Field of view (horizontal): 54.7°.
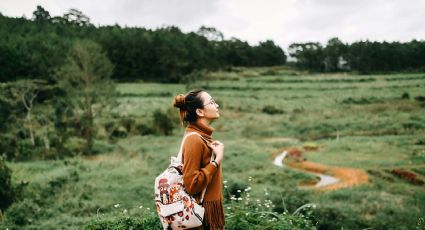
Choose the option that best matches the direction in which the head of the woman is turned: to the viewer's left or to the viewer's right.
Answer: to the viewer's right

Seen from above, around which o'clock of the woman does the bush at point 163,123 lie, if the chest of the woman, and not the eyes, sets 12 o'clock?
The bush is roughly at 9 o'clock from the woman.

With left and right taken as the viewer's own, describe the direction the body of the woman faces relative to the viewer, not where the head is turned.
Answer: facing to the right of the viewer

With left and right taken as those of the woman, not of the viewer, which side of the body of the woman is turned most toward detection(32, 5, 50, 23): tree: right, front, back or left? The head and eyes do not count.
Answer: left

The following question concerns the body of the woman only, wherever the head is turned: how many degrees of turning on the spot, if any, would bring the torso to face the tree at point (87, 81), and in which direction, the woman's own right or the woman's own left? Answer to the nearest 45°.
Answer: approximately 90° to the woman's own left
